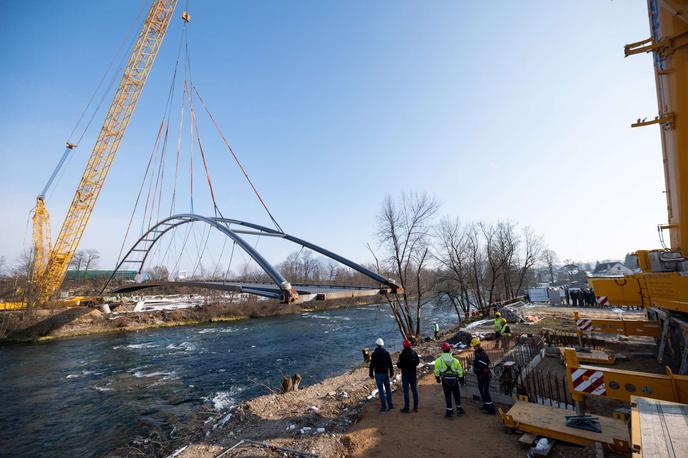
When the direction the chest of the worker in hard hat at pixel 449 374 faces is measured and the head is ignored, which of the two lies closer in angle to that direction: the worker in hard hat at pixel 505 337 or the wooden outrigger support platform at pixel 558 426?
the worker in hard hat

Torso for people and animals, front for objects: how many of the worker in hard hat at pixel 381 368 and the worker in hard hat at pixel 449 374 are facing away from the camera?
2

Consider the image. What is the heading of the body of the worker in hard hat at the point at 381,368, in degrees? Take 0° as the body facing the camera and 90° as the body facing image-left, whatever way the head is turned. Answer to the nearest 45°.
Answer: approximately 180°

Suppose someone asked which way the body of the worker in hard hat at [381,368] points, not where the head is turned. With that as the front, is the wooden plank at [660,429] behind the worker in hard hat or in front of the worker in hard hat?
behind

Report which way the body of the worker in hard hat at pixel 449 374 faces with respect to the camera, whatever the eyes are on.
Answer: away from the camera

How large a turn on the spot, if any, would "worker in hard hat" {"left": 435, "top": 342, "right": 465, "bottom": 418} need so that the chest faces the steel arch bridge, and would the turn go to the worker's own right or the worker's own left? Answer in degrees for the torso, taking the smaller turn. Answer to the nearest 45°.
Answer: approximately 45° to the worker's own left

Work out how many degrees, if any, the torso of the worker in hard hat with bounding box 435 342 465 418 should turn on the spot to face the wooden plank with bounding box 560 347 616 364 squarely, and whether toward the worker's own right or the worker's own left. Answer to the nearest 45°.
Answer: approximately 45° to the worker's own right

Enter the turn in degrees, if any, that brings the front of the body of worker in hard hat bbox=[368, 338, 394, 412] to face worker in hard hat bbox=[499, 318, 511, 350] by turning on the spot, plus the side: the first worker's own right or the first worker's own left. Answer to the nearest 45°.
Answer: approximately 45° to the first worker's own right
